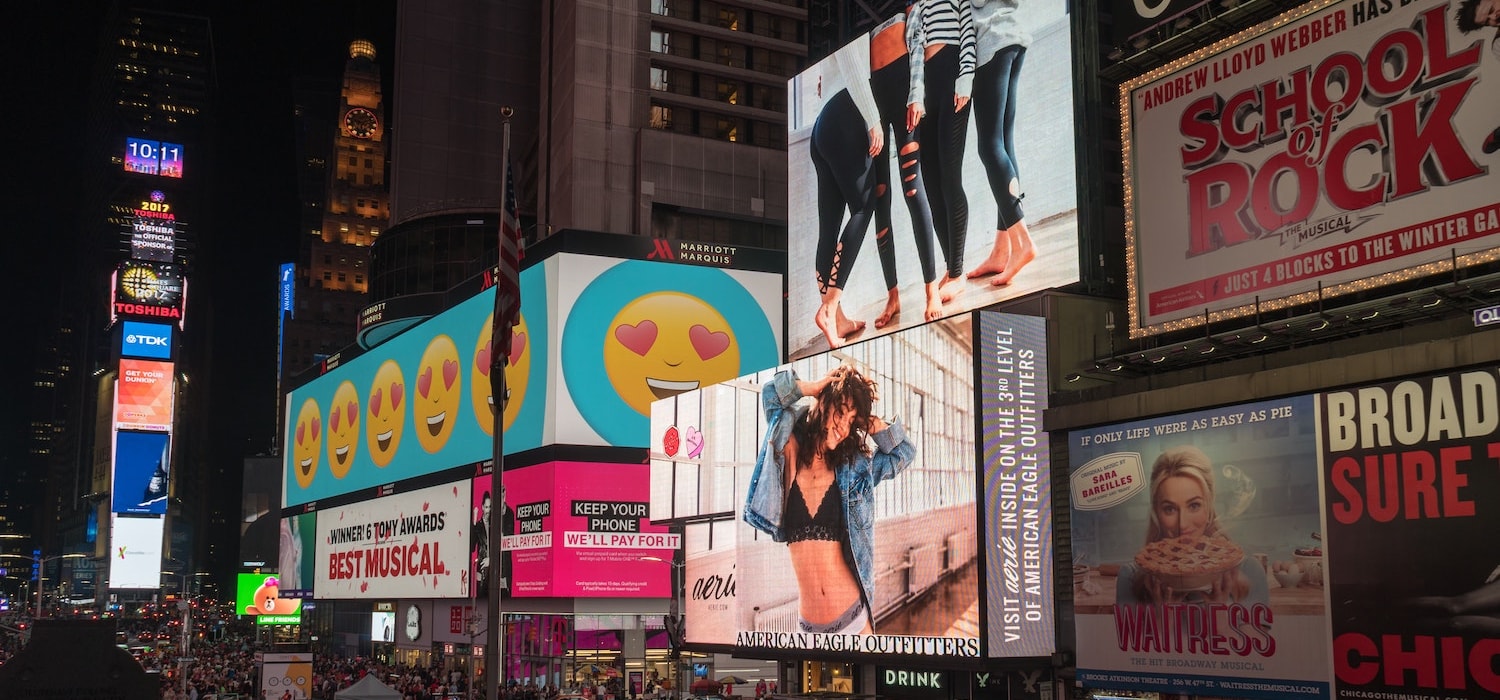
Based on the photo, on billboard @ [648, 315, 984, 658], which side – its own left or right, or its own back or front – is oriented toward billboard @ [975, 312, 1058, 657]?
left

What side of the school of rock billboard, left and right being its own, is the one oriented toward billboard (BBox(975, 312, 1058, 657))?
right

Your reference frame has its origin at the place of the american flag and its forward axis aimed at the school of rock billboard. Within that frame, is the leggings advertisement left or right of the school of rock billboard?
left

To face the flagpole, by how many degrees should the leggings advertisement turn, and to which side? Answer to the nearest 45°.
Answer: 0° — it already faces it

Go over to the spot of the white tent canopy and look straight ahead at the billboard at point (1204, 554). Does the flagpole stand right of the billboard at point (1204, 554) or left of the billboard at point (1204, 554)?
right
